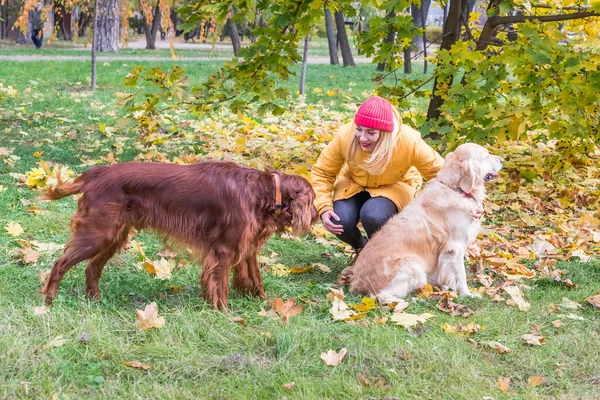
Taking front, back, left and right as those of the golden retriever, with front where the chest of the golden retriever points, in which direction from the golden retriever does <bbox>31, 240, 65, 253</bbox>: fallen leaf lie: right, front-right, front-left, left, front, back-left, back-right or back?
back

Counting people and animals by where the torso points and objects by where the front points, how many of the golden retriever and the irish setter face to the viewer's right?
2

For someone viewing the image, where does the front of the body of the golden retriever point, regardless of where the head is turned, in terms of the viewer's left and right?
facing to the right of the viewer

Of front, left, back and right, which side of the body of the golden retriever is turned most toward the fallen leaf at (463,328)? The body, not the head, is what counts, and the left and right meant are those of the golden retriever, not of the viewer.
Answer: right

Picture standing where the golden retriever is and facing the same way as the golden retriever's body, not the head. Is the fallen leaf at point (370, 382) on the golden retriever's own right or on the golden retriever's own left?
on the golden retriever's own right

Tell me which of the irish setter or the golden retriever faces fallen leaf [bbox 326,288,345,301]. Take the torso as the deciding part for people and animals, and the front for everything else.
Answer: the irish setter

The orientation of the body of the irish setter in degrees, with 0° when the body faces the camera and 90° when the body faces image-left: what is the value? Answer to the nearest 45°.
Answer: approximately 270°

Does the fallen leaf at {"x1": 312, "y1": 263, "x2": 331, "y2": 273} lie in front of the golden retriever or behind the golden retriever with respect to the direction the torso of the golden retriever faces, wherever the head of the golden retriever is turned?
behind

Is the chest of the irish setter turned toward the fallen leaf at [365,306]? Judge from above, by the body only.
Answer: yes

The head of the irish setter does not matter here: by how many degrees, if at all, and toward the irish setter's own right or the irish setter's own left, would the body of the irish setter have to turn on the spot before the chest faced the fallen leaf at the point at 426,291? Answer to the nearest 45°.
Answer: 0° — it already faces it

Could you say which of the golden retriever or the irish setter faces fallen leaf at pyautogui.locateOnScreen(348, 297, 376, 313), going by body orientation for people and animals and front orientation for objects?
the irish setter

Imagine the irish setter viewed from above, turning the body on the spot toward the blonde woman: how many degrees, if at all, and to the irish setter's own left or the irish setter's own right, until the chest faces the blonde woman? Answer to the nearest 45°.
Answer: approximately 45° to the irish setter's own left
